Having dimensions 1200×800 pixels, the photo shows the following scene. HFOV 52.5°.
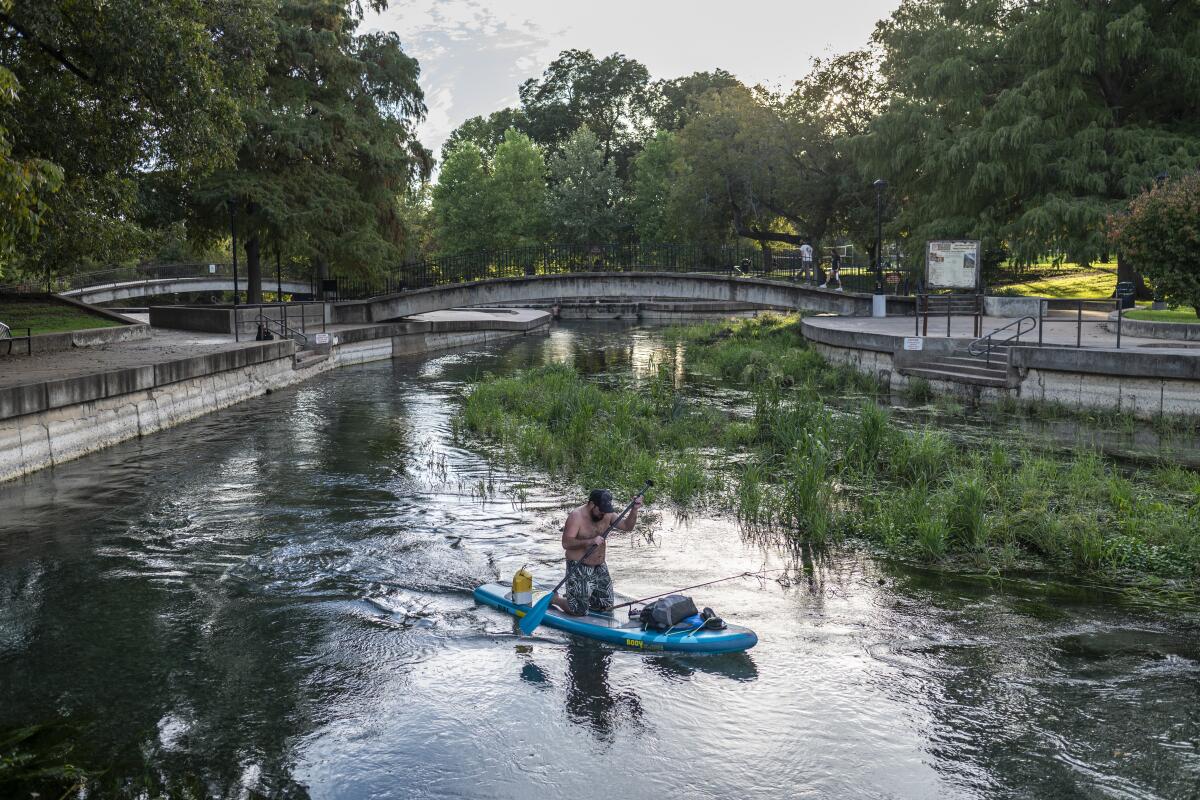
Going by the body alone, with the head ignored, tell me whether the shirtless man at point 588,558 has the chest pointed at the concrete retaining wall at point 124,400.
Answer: no

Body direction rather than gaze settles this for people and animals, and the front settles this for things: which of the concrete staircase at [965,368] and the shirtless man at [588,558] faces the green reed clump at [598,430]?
the concrete staircase

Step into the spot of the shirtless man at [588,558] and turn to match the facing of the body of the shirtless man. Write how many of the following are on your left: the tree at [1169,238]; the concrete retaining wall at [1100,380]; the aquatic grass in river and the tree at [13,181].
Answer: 3

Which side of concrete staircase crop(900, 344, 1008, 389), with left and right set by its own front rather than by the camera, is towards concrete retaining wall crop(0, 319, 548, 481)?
front

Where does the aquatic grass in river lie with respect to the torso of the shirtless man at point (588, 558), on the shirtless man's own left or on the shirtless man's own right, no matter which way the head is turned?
on the shirtless man's own left

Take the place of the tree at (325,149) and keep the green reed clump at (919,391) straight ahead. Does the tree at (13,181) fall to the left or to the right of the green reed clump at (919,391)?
right

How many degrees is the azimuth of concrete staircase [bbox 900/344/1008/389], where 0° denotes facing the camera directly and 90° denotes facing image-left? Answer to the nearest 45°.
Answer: approximately 45°

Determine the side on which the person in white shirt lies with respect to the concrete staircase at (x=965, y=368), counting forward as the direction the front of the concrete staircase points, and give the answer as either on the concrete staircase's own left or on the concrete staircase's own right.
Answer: on the concrete staircase's own right

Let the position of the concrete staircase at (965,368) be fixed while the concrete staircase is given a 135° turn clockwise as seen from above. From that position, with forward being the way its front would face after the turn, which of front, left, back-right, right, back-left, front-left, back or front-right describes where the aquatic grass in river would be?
back

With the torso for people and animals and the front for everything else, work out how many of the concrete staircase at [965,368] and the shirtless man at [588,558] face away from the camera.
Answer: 0

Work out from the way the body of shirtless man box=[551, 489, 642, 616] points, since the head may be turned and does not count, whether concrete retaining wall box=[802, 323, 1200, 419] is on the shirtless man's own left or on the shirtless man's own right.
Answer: on the shirtless man's own left

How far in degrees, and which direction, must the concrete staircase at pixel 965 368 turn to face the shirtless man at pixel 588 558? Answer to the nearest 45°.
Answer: approximately 45° to its left

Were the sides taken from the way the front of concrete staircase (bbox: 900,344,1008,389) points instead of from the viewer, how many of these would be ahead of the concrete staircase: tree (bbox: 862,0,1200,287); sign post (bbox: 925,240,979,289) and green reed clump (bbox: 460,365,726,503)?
1

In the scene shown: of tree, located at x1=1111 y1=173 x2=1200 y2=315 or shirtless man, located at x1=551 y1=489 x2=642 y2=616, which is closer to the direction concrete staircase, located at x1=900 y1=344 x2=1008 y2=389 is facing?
the shirtless man
